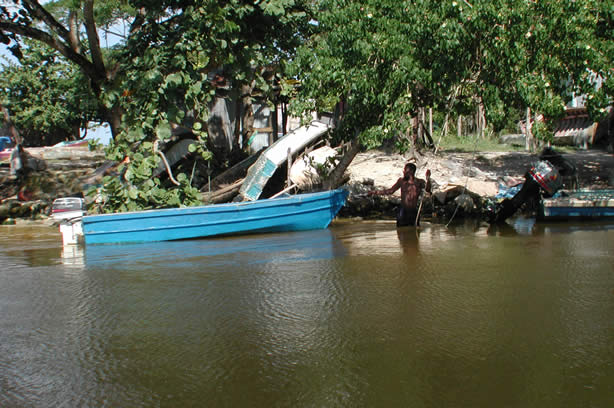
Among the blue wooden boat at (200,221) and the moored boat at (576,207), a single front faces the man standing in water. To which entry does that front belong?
the blue wooden boat

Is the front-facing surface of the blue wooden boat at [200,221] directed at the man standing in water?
yes

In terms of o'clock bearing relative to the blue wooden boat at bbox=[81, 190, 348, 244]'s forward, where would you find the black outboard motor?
The black outboard motor is roughly at 12 o'clock from the blue wooden boat.

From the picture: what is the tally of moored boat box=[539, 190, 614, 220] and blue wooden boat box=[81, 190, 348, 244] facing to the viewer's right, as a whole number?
2

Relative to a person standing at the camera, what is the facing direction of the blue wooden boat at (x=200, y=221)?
facing to the right of the viewer

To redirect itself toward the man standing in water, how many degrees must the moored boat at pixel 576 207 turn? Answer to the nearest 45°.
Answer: approximately 135° to its right

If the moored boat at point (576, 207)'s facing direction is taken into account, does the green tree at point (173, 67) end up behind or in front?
behind

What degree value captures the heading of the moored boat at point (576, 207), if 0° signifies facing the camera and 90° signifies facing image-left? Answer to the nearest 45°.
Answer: approximately 270°

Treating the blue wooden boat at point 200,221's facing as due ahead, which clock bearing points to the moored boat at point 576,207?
The moored boat is roughly at 12 o'clock from the blue wooden boat.
